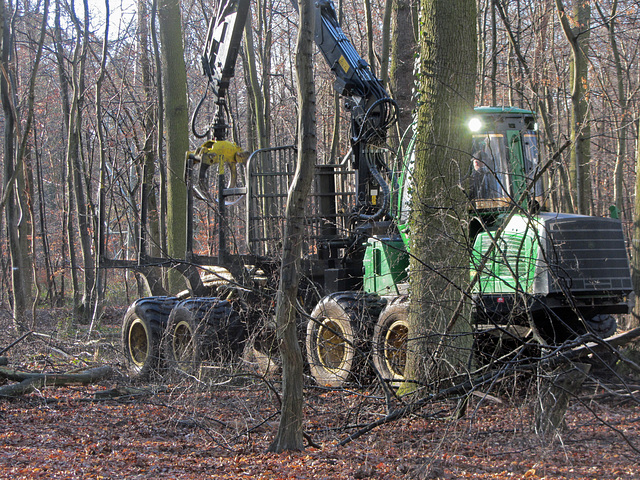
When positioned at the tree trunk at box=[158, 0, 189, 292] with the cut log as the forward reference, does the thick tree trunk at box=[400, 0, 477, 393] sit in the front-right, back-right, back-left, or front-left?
front-left

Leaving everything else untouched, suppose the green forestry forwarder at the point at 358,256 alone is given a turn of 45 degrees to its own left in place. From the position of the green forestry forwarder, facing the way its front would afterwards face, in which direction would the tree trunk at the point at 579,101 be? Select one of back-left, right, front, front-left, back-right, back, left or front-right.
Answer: front-left

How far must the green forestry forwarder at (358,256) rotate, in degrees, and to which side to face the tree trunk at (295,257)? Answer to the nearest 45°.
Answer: approximately 45° to its right

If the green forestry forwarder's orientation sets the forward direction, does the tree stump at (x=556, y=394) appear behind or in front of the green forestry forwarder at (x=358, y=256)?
in front

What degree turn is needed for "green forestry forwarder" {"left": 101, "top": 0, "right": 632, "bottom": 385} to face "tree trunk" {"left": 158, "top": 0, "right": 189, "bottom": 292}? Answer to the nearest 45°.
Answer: approximately 180°

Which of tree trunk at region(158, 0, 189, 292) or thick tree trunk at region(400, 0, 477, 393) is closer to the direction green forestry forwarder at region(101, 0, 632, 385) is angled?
the thick tree trunk

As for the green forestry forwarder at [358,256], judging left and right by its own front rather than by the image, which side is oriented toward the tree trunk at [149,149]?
back

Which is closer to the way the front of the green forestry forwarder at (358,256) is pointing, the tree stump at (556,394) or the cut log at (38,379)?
the tree stump

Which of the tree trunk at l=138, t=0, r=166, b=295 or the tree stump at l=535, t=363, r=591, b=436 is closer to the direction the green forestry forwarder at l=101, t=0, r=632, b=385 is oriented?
the tree stump

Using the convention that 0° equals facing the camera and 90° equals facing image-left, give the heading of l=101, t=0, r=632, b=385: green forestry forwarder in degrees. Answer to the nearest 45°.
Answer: approximately 315°
